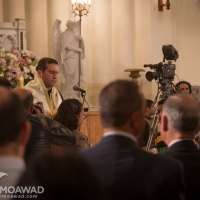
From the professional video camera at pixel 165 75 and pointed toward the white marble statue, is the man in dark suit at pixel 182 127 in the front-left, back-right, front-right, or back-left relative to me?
back-left

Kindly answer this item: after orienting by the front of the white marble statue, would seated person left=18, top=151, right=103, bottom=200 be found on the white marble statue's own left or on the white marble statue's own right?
on the white marble statue's own right

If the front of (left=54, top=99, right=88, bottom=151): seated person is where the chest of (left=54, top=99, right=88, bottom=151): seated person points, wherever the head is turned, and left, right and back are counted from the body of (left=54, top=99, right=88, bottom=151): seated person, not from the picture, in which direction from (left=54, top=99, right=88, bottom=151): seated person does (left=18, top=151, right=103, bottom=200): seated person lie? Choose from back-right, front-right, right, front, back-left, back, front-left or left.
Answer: back-right

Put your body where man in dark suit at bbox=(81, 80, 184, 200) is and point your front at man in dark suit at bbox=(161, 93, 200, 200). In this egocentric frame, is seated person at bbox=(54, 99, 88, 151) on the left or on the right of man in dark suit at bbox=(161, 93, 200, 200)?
left

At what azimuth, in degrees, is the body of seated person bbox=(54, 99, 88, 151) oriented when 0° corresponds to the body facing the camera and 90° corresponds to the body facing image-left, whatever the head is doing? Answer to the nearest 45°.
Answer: approximately 225°

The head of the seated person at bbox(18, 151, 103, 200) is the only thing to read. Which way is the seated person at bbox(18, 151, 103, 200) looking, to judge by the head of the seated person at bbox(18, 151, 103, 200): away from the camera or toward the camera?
away from the camera

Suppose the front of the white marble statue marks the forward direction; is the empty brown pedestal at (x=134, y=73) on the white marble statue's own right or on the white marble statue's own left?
on the white marble statue's own left

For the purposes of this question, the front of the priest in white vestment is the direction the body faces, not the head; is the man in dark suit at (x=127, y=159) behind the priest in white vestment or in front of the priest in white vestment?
in front

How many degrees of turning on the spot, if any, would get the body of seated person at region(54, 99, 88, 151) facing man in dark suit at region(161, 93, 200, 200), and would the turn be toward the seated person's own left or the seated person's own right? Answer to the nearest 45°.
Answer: approximately 135° to the seated person's own right

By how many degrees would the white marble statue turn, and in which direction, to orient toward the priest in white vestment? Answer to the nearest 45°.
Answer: approximately 45° to its right

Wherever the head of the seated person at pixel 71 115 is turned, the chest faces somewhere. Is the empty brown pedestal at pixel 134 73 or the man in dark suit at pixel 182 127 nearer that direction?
the empty brown pedestal

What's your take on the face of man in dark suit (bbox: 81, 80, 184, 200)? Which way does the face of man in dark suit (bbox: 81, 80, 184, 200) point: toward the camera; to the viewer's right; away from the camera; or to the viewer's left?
away from the camera

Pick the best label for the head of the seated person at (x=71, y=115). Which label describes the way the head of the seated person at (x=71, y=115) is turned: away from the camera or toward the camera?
away from the camera

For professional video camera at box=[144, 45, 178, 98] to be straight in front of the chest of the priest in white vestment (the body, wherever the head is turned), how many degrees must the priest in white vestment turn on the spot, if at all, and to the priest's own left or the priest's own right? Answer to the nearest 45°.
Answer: approximately 90° to the priest's own left
